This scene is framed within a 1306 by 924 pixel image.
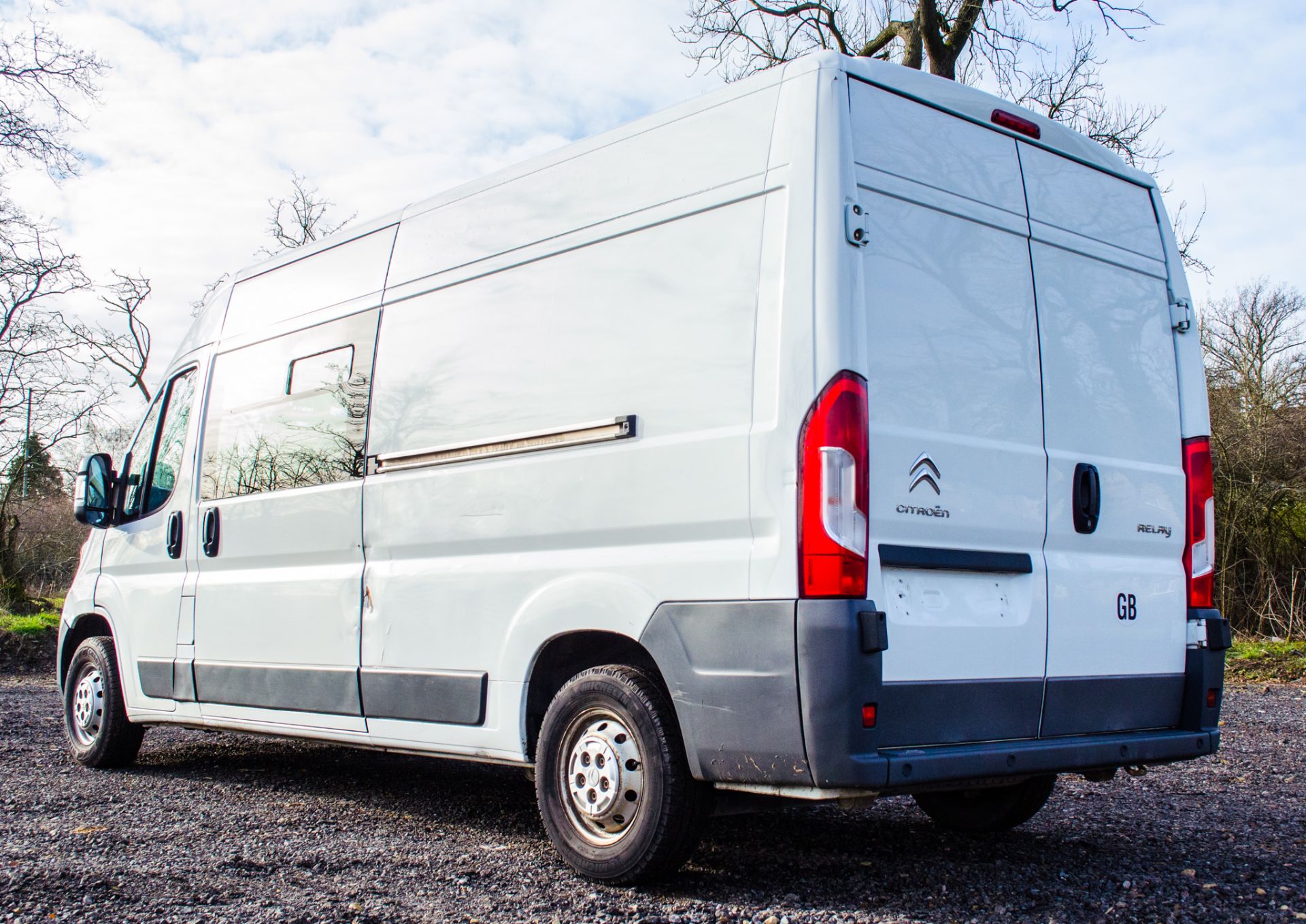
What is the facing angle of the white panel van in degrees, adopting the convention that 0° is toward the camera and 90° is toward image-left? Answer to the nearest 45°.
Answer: approximately 135°
